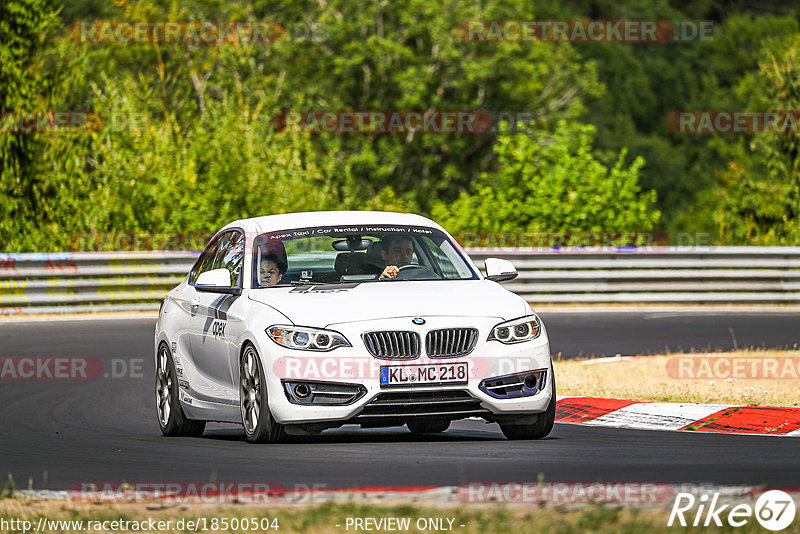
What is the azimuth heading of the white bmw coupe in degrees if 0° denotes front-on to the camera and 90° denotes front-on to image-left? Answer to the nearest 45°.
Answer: approximately 315°

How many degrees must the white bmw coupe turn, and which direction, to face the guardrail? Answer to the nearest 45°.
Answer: approximately 135° to its left
